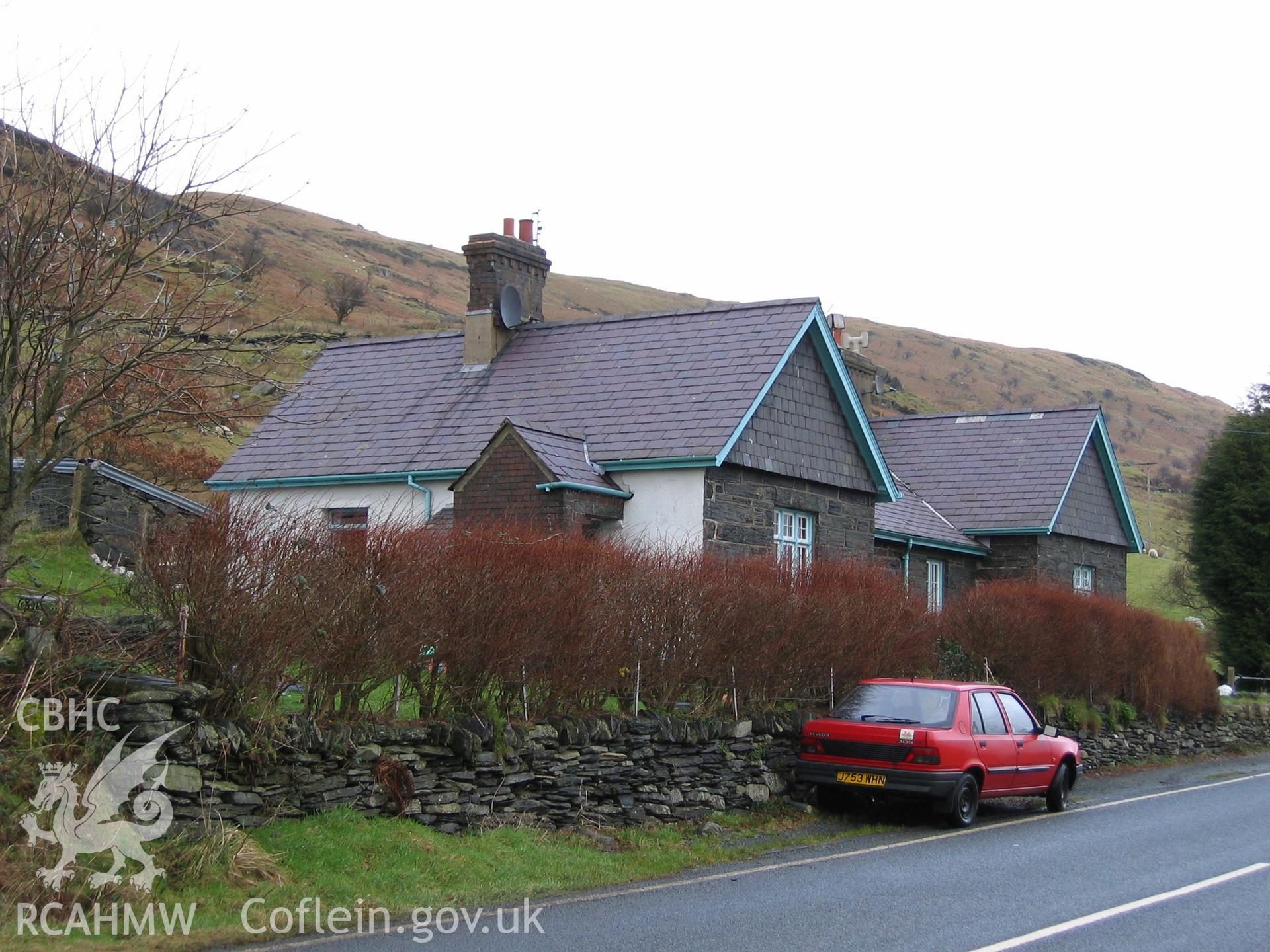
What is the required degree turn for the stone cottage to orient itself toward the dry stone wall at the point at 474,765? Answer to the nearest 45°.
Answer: approximately 45° to its right

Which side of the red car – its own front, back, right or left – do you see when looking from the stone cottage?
left

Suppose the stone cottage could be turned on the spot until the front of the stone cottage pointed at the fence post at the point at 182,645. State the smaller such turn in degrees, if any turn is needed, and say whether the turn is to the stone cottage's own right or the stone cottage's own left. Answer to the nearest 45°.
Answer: approximately 45° to the stone cottage's own right

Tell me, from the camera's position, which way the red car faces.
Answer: facing away from the viewer and to the right of the viewer

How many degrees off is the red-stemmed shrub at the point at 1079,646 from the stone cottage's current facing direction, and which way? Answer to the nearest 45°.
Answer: approximately 45° to its left

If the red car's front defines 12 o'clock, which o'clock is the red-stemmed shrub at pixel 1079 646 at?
The red-stemmed shrub is roughly at 11 o'clock from the red car.

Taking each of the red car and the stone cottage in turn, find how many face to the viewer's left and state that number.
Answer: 0

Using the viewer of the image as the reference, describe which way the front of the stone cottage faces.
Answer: facing the viewer and to the right of the viewer

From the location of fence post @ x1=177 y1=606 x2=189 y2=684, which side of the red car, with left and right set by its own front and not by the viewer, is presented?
back
